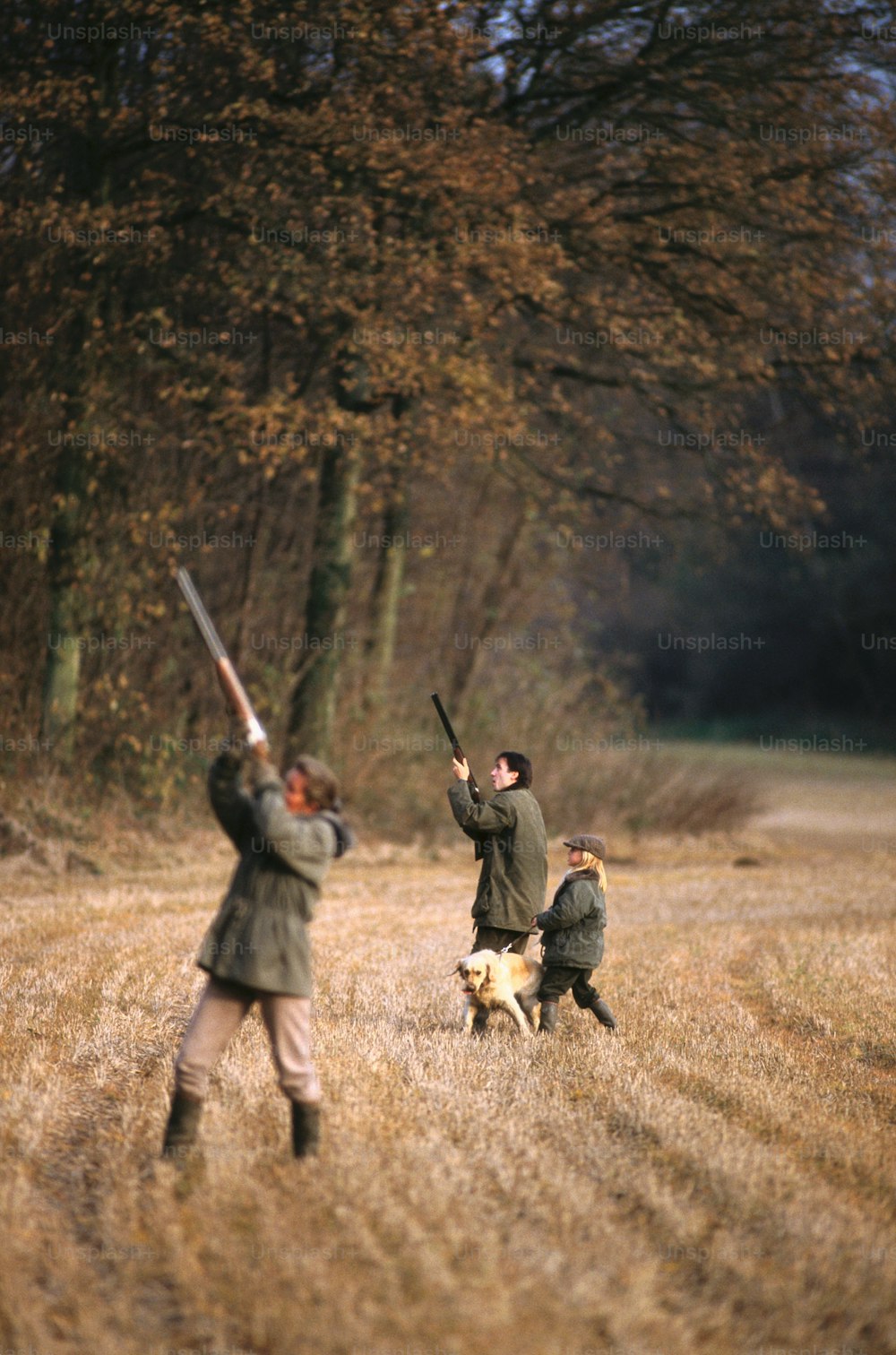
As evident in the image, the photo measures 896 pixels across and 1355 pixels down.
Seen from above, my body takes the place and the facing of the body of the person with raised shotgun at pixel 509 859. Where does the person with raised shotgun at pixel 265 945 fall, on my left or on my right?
on my left

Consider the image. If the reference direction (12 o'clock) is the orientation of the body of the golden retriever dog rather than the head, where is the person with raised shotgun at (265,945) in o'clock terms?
The person with raised shotgun is roughly at 11 o'clock from the golden retriever dog.

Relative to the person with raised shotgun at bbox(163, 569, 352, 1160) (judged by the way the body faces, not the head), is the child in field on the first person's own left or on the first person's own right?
on the first person's own right

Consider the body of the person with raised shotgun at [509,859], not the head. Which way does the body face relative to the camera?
to the viewer's left

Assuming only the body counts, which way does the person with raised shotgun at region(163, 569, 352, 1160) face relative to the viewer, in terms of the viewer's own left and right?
facing to the left of the viewer

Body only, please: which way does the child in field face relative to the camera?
to the viewer's left

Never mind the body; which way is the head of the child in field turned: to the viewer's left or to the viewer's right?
to the viewer's left

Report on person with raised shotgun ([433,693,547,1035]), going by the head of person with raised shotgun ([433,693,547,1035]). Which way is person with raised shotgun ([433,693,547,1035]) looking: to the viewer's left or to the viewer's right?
to the viewer's left
